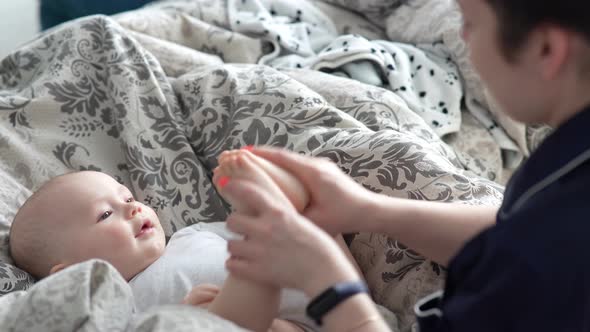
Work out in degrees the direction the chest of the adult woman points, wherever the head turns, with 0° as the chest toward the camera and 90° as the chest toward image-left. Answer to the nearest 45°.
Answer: approximately 135°

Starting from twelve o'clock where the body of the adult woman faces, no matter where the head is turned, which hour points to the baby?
The baby is roughly at 11 o'clock from the adult woman.
